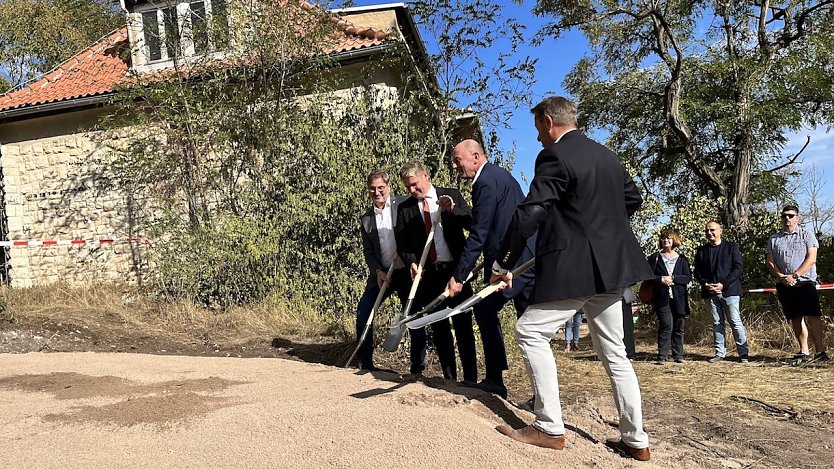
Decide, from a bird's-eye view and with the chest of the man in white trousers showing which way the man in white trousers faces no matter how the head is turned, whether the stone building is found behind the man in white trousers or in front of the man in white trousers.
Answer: in front

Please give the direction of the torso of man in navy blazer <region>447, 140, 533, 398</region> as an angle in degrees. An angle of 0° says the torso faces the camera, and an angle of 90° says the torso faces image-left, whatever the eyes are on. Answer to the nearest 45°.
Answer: approximately 90°

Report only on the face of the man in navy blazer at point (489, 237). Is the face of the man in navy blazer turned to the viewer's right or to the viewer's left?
to the viewer's left

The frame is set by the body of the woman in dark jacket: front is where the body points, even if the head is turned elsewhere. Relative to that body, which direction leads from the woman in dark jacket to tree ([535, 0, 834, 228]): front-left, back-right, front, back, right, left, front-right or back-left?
back

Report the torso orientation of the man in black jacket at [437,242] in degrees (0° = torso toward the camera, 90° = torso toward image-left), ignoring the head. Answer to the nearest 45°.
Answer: approximately 0°

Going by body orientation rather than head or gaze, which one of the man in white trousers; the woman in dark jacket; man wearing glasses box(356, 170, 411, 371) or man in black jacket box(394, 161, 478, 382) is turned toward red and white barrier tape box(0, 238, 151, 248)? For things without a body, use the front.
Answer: the man in white trousers

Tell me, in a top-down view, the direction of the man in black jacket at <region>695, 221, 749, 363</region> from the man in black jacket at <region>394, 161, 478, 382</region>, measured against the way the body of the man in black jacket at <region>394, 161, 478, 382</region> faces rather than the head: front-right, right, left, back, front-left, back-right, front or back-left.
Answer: back-left

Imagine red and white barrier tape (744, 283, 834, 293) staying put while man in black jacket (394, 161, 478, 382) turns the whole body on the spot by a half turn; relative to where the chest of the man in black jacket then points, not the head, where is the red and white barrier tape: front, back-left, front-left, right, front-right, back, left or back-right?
front-right

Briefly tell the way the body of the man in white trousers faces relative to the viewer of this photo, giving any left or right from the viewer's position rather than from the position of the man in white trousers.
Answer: facing away from the viewer and to the left of the viewer

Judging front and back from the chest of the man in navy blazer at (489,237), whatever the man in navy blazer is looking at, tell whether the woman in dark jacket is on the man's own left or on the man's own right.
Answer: on the man's own right

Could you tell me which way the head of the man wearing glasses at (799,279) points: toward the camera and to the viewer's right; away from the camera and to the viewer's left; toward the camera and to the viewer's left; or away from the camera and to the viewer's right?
toward the camera and to the viewer's left

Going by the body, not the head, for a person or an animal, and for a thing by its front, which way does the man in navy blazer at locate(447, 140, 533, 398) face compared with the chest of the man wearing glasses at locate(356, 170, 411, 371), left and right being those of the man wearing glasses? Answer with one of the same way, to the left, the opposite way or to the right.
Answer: to the right
